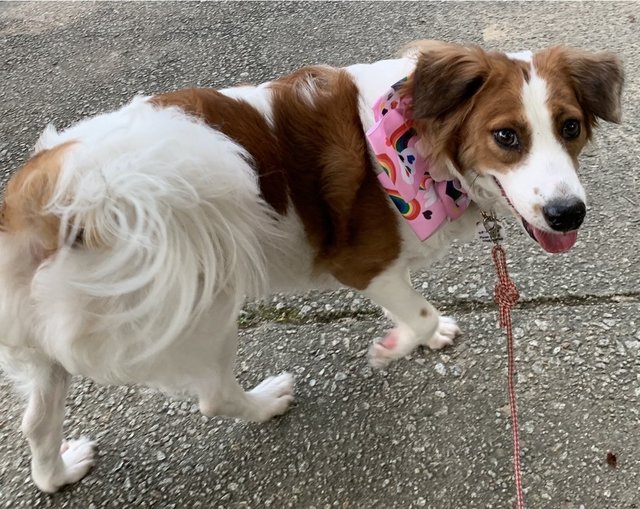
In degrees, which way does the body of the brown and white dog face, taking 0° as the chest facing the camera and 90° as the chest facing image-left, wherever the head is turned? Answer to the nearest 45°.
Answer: approximately 225°
